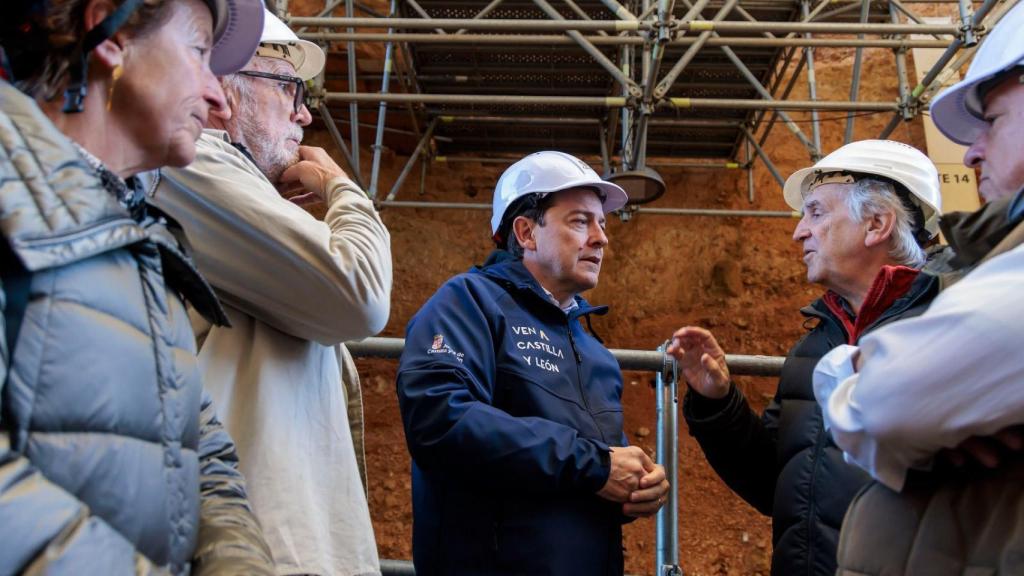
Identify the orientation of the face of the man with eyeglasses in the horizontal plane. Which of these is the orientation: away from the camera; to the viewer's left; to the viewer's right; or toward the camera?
to the viewer's right

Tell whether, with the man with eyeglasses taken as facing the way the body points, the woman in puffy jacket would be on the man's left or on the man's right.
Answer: on the man's right

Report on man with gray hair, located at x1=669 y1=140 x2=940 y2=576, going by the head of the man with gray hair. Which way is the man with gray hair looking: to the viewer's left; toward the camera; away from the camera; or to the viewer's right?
to the viewer's left

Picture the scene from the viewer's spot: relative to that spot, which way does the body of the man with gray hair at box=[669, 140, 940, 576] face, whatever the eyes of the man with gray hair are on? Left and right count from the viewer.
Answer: facing to the left of the viewer

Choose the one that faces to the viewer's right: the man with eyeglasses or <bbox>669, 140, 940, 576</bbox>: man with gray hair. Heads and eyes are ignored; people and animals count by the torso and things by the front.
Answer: the man with eyeglasses

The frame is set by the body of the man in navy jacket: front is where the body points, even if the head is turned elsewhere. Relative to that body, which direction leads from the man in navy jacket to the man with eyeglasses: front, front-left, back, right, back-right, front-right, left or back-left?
right

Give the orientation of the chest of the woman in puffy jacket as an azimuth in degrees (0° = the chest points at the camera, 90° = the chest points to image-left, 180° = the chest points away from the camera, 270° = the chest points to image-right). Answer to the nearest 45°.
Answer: approximately 315°

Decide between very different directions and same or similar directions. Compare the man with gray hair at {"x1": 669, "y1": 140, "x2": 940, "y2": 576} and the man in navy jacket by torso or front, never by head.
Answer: very different directions

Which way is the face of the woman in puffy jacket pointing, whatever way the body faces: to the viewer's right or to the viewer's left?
to the viewer's right

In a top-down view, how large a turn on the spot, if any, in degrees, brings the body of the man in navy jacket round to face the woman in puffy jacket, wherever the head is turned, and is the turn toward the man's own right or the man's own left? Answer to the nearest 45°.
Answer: approximately 45° to the man's own right

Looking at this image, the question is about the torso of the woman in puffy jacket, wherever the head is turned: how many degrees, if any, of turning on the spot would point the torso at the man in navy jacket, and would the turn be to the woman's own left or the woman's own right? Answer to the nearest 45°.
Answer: approximately 90° to the woman's own left

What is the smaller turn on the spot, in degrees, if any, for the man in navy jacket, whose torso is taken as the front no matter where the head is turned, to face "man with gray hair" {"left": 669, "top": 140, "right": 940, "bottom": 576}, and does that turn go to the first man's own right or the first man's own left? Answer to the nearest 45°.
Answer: approximately 90° to the first man's own left

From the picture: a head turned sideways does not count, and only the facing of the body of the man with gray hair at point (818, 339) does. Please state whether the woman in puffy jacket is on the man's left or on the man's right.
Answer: on the man's left

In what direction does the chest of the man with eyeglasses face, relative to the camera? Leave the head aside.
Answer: to the viewer's right
